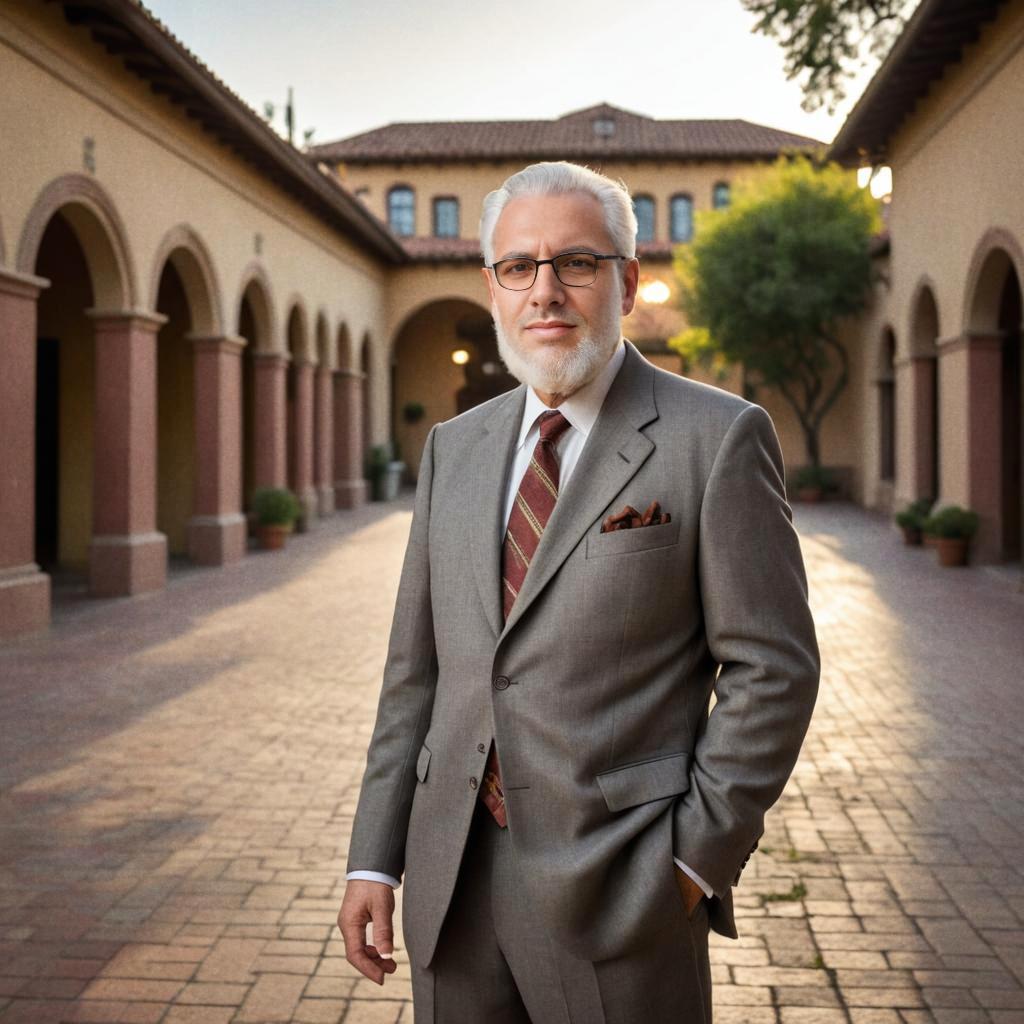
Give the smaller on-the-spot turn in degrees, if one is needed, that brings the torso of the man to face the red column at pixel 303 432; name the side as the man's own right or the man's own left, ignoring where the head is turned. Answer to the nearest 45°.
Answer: approximately 135° to the man's own right

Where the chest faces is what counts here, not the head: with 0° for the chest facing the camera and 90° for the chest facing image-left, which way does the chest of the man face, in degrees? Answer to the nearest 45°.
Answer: approximately 45°

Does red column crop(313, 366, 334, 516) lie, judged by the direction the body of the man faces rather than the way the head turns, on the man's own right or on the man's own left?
on the man's own right

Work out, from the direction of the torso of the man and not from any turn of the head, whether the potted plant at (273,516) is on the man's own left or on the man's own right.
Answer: on the man's own right

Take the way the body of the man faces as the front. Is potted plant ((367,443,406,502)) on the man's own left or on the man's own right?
on the man's own right

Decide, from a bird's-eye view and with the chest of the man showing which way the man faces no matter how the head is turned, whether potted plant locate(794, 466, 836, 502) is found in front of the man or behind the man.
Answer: behind
